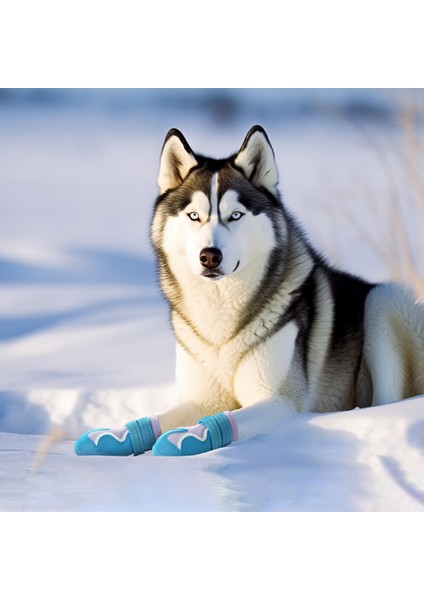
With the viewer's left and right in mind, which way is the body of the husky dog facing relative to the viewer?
facing the viewer and to the left of the viewer
